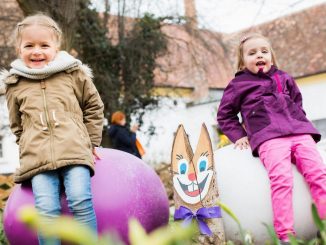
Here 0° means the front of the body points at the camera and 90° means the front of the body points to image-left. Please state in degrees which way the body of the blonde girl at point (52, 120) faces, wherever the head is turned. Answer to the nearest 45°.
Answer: approximately 0°

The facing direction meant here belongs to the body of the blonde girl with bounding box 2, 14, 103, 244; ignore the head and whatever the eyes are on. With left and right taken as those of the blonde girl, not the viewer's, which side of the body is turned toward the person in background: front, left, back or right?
back

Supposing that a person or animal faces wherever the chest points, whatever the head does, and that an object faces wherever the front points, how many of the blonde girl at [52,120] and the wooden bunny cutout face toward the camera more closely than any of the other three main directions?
2

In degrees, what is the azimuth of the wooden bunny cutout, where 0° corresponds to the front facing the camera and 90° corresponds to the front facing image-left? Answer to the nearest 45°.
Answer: approximately 0°

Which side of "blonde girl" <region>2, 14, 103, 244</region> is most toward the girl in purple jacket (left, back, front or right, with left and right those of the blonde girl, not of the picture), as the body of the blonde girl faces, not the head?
left

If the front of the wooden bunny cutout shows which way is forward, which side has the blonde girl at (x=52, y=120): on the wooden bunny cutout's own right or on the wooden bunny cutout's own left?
on the wooden bunny cutout's own right

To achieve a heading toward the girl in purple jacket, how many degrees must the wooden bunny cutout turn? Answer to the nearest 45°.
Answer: approximately 90° to its left

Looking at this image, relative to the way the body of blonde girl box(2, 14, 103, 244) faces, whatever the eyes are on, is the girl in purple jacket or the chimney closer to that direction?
the girl in purple jacket

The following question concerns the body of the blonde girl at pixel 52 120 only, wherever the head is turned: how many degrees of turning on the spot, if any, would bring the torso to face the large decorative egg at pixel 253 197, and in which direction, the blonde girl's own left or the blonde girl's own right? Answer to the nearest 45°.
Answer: approximately 90° to the blonde girl's own left
